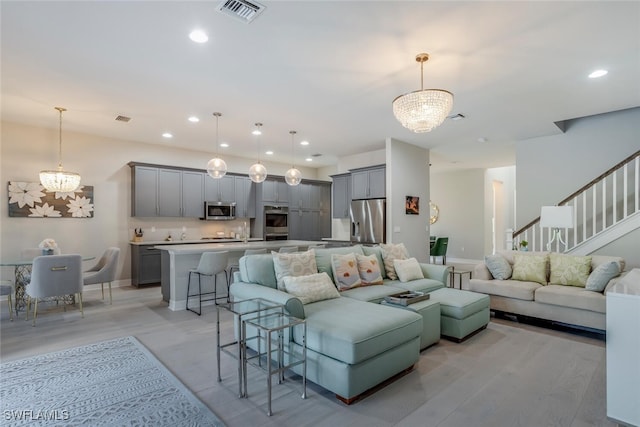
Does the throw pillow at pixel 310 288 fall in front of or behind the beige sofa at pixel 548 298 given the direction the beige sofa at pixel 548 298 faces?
in front

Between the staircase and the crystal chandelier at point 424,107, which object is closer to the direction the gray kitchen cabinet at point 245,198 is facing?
the crystal chandelier

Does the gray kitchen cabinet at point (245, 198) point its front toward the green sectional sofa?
yes

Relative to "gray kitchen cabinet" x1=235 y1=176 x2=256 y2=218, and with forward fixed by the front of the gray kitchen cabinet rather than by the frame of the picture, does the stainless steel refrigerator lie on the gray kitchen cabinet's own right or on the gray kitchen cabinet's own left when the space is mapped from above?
on the gray kitchen cabinet's own left

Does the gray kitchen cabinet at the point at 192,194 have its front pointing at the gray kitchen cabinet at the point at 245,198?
no

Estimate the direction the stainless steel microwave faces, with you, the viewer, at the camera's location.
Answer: facing the viewer

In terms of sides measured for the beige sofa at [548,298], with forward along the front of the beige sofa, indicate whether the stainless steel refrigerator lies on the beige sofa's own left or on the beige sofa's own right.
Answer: on the beige sofa's own right

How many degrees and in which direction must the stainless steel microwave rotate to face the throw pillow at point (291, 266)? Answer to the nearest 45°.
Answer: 0° — it already faces it

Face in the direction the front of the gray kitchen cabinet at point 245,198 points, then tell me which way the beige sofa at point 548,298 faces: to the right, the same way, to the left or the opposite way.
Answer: to the right

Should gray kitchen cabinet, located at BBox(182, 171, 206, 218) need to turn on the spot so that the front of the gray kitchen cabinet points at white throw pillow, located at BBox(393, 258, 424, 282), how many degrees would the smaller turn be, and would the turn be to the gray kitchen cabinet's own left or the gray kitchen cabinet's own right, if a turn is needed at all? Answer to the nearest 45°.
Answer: approximately 45° to the gray kitchen cabinet's own left

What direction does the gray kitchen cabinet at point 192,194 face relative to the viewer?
toward the camera

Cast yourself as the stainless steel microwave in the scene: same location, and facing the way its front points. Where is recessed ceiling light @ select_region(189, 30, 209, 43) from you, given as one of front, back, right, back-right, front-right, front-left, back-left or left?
front

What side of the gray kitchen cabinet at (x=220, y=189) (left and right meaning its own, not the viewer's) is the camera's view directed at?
front

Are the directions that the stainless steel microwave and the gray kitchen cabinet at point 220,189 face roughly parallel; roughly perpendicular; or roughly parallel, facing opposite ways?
roughly parallel

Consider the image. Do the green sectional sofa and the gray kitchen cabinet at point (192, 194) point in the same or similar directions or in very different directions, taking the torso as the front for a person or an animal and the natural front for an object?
same or similar directions

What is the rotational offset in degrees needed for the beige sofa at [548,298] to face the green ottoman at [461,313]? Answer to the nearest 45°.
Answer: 0° — it already faces it

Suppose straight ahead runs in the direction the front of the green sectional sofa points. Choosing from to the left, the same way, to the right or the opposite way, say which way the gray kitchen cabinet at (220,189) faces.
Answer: the same way

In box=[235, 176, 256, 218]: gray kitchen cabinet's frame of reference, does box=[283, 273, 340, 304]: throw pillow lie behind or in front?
in front

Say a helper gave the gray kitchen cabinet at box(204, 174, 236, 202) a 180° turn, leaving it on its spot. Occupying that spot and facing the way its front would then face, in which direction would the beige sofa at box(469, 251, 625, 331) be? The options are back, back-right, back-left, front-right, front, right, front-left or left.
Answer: back-right

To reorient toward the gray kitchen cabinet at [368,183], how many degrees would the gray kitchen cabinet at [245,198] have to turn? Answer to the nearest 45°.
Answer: approximately 45° to its left
